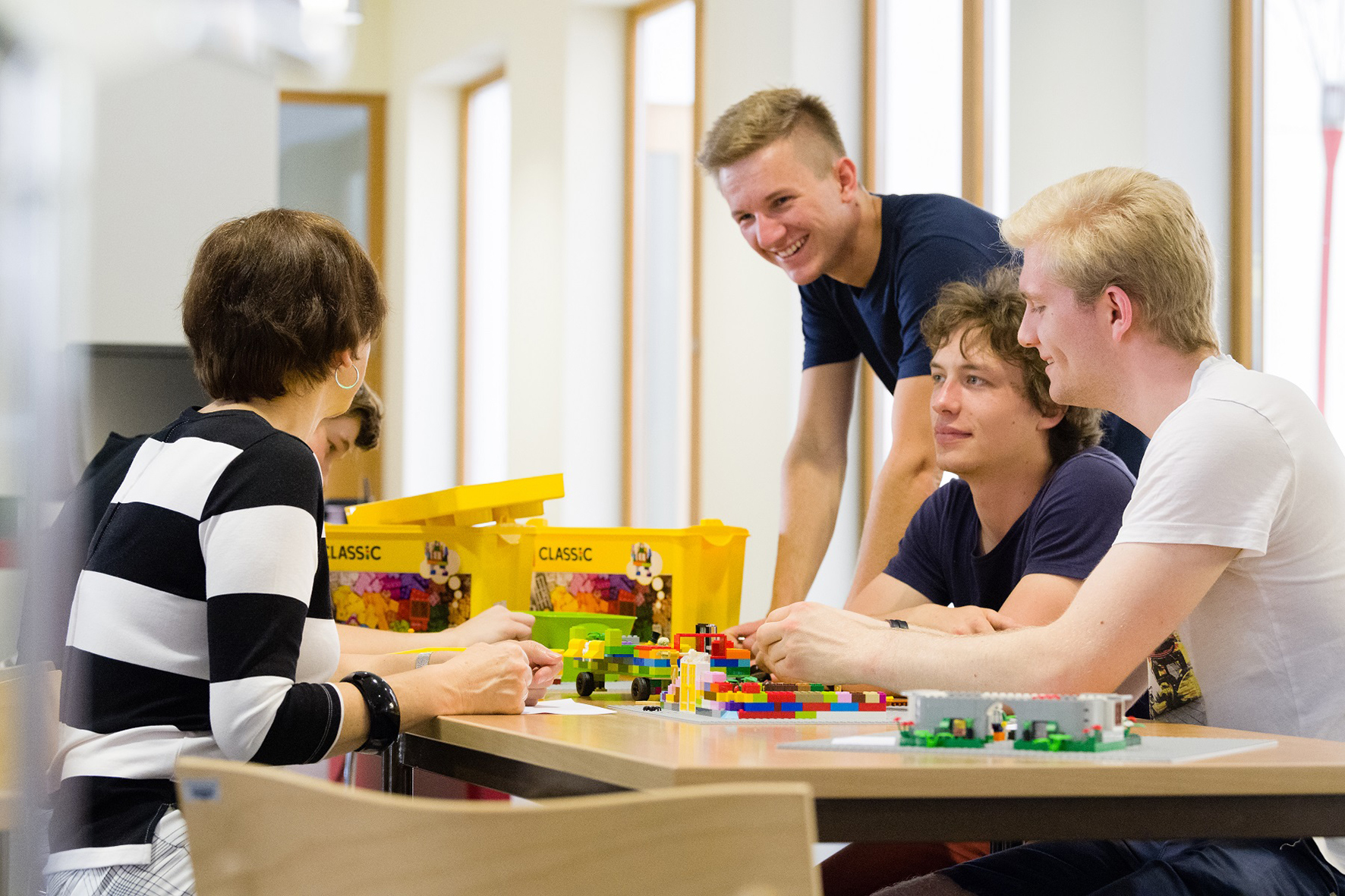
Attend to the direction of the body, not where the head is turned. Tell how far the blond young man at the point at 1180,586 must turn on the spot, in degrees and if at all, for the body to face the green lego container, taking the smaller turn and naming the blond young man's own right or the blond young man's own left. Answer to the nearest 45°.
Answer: approximately 45° to the blond young man's own right

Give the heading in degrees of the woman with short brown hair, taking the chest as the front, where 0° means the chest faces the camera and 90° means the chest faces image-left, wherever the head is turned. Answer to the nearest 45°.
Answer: approximately 225°

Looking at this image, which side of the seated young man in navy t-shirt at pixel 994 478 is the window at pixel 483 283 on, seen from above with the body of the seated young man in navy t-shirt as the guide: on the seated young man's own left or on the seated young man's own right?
on the seated young man's own right

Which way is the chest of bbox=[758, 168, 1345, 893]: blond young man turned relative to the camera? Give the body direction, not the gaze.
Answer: to the viewer's left

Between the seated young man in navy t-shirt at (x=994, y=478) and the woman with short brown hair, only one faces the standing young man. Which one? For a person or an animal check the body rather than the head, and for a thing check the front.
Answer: the woman with short brown hair

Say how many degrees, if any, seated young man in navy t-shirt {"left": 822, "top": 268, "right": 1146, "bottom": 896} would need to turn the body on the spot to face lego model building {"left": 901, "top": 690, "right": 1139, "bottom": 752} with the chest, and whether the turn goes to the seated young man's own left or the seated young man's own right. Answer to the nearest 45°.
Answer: approximately 45° to the seated young man's own left

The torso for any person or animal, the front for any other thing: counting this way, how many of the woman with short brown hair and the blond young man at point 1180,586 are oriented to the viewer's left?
1

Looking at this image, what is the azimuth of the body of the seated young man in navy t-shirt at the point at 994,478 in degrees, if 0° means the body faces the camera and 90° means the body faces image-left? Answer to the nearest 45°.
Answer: approximately 45°

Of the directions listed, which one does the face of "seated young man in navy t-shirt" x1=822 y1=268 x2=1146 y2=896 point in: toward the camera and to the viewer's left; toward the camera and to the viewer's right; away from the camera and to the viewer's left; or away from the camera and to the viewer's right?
toward the camera and to the viewer's left

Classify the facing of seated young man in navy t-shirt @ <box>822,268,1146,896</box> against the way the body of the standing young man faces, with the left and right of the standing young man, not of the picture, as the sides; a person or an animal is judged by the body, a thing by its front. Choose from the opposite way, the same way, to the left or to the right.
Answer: the same way

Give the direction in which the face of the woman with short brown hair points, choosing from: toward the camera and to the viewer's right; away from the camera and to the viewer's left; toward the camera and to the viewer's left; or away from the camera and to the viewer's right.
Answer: away from the camera and to the viewer's right

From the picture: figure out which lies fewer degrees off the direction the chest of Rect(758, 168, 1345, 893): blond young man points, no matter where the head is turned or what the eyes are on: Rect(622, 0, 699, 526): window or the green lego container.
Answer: the green lego container

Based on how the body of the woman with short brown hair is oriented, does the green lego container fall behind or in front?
in front

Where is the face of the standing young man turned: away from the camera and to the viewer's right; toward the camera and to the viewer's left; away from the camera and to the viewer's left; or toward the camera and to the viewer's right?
toward the camera and to the viewer's left
